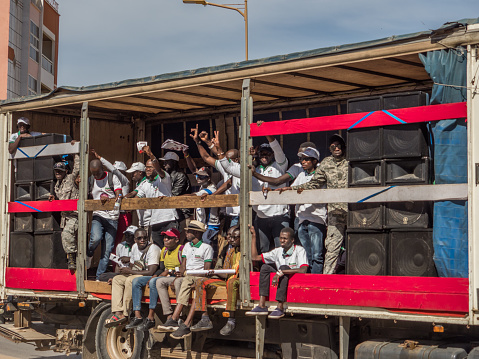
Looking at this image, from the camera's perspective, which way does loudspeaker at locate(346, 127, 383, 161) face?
toward the camera

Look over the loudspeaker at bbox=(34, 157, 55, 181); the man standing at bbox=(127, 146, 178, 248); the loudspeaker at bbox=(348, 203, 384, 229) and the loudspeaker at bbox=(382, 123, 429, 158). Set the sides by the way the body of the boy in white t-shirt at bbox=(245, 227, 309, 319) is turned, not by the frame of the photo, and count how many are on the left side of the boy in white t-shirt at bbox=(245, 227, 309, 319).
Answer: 2

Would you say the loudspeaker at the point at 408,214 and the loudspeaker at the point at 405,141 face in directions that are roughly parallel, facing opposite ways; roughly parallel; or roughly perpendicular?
roughly parallel

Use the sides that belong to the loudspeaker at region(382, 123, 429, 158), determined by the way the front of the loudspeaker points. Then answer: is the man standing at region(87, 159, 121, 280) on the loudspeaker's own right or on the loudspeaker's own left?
on the loudspeaker's own right

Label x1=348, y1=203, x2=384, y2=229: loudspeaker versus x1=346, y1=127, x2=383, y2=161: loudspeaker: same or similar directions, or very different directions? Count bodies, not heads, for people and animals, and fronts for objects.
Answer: same or similar directions

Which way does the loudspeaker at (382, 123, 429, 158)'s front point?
toward the camera

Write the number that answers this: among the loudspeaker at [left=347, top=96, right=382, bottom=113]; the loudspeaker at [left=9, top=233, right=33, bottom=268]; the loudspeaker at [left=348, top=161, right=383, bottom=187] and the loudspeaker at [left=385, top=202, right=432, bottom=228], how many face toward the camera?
4
